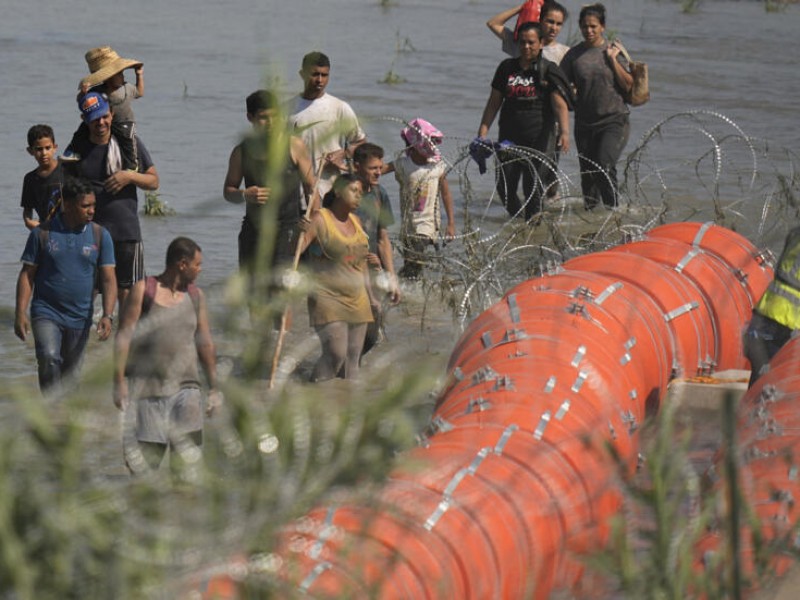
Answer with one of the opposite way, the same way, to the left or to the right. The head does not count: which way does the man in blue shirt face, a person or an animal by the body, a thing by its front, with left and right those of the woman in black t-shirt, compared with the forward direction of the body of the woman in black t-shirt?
the same way

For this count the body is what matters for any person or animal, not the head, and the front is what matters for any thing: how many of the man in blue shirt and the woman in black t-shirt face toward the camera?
2

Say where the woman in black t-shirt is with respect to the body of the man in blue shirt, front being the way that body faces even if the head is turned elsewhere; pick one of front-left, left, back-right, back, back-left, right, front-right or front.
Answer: back-left

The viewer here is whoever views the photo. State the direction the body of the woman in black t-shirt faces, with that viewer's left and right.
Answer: facing the viewer

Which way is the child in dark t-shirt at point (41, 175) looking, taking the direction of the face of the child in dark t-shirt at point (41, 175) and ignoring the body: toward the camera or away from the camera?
toward the camera

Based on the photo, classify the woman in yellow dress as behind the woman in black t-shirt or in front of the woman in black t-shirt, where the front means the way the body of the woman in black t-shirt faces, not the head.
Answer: in front

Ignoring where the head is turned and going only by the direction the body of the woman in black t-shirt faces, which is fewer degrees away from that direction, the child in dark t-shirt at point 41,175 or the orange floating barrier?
the orange floating barrier

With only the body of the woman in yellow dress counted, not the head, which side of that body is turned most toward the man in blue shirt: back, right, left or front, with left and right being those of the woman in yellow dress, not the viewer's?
right

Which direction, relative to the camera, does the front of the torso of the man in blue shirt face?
toward the camera

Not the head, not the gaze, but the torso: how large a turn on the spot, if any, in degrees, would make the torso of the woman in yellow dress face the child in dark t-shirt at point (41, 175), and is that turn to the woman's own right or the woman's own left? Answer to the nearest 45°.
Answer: approximately 135° to the woman's own right

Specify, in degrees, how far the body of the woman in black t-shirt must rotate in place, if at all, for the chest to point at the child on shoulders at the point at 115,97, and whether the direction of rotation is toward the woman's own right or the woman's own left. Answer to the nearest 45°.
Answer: approximately 45° to the woman's own right

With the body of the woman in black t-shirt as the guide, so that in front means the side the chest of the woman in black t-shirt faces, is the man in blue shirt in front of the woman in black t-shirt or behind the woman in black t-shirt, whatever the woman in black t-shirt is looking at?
in front

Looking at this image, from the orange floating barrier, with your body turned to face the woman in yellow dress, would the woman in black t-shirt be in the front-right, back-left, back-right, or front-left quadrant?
front-right

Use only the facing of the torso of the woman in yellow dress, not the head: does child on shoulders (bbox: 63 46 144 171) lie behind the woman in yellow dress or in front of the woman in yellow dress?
behind
